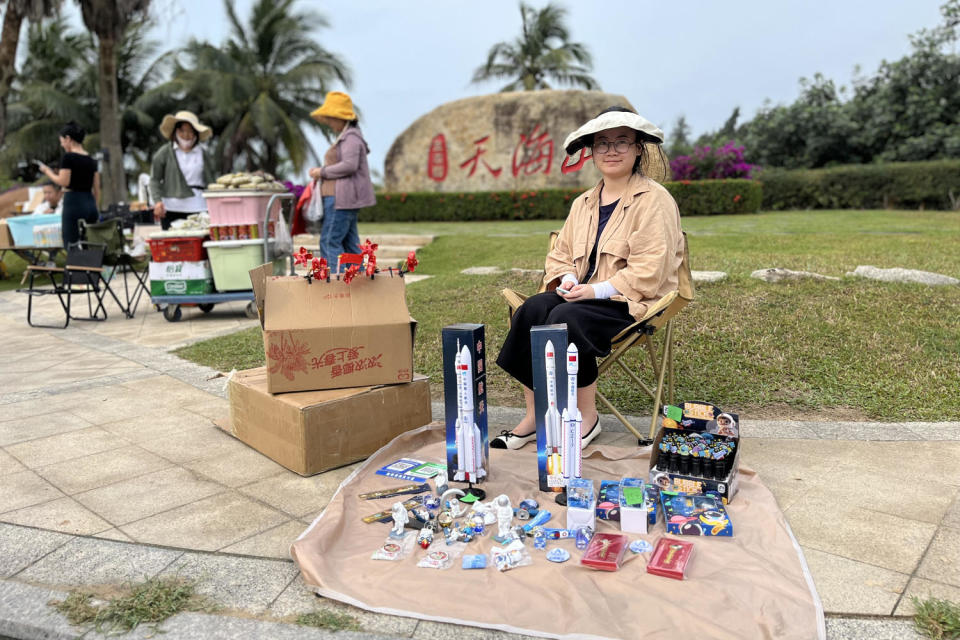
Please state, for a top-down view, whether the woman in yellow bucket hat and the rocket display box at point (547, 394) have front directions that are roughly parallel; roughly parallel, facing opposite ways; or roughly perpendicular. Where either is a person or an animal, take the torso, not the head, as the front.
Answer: roughly perpendicular

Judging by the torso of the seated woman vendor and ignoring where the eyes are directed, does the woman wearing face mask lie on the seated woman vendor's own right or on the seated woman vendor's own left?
on the seated woman vendor's own right

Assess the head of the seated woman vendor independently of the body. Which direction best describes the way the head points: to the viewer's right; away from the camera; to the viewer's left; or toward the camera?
toward the camera

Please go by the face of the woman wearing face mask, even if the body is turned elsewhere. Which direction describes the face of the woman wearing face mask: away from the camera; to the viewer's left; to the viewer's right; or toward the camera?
toward the camera

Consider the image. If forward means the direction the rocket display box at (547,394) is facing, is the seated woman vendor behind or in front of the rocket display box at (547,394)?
behind

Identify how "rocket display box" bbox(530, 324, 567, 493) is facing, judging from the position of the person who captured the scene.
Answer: facing the viewer

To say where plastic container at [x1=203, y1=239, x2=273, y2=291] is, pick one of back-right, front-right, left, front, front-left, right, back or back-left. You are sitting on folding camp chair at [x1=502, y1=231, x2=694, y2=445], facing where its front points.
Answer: right

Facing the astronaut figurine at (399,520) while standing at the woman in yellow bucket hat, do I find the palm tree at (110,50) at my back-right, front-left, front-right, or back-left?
back-right

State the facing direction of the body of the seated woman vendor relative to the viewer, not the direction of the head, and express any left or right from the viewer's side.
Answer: facing the viewer and to the left of the viewer

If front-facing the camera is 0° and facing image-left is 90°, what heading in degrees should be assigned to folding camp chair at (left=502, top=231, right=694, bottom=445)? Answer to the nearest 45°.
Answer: approximately 45°

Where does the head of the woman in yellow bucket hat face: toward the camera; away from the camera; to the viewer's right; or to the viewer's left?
to the viewer's left

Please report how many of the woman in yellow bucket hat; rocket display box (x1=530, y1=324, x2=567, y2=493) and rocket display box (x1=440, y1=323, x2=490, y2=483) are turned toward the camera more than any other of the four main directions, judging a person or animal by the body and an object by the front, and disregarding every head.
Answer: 2

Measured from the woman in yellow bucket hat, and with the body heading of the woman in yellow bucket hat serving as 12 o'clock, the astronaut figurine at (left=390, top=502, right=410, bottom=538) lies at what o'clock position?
The astronaut figurine is roughly at 9 o'clock from the woman in yellow bucket hat.

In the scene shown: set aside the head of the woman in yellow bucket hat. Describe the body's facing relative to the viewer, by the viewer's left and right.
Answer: facing to the left of the viewer

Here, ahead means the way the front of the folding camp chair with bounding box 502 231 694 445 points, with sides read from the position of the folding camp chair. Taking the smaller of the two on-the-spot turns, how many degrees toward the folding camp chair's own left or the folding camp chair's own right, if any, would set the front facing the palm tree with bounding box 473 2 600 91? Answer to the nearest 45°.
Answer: approximately 135° to the folding camp chair's own right
